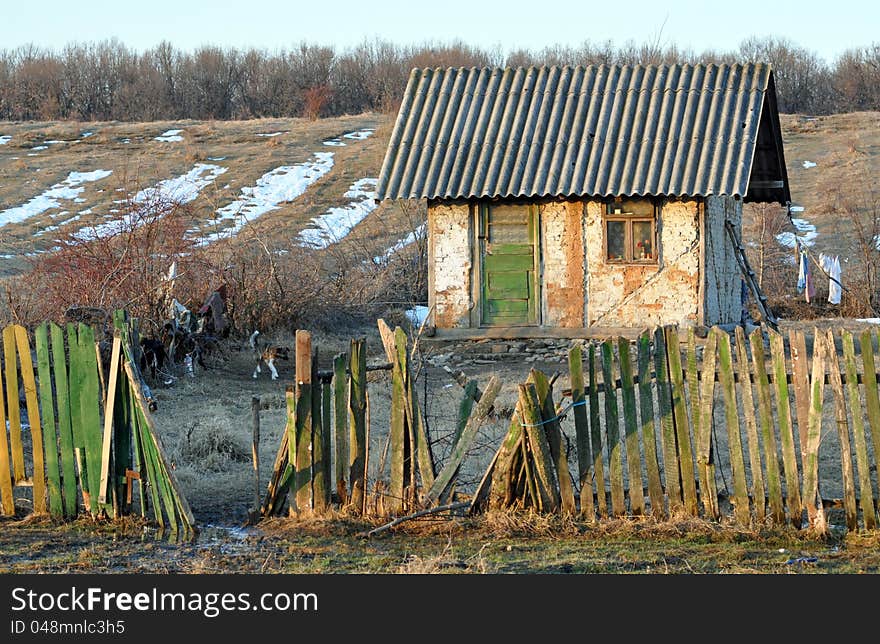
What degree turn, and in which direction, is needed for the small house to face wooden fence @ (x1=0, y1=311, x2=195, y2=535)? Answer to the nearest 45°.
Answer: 0° — it already faces it

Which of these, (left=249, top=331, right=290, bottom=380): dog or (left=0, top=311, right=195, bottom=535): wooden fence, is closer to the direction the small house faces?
the wooden fence

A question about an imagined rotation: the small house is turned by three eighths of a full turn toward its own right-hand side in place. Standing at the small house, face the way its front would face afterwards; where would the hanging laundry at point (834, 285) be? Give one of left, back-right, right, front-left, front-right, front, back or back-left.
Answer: right

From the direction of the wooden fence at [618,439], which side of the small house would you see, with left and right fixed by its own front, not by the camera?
front

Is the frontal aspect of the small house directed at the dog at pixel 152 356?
no

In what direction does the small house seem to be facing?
toward the camera

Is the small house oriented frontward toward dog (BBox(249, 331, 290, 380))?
no
